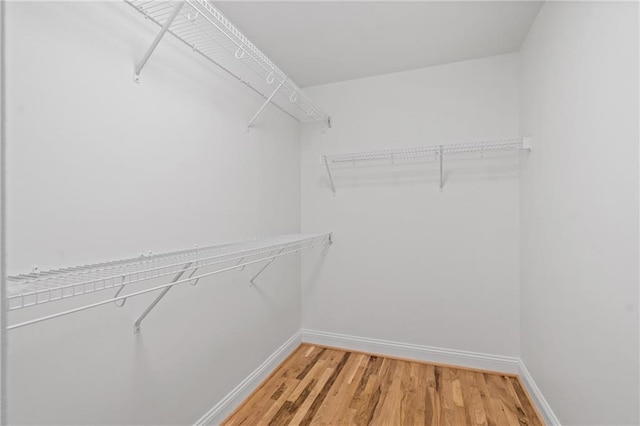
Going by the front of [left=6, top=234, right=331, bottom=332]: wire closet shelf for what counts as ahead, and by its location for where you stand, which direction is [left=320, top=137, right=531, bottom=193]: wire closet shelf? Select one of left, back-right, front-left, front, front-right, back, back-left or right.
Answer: front-left

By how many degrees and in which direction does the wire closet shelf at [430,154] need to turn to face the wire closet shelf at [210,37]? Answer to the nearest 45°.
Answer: approximately 45° to its right

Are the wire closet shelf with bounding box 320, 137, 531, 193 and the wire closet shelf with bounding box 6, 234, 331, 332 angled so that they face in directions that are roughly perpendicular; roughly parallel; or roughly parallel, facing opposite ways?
roughly perpendicular

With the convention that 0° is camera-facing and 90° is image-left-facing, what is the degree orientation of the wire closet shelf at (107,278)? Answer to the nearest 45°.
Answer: approximately 315°

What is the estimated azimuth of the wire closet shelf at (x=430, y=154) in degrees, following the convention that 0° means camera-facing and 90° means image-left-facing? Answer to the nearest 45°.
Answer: approximately 0°

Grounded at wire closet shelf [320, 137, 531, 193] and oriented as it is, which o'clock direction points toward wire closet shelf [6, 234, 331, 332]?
wire closet shelf [6, 234, 331, 332] is roughly at 1 o'clock from wire closet shelf [320, 137, 531, 193].
